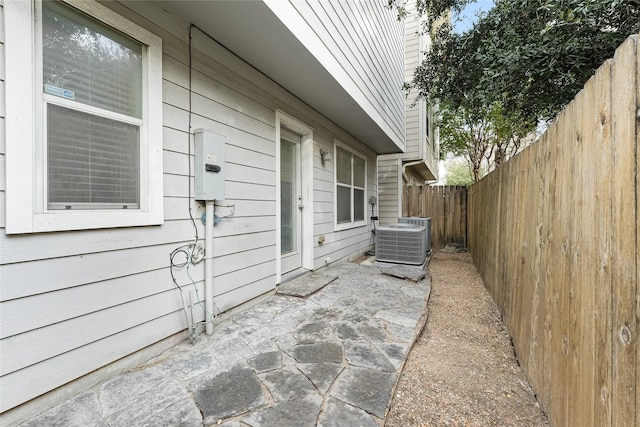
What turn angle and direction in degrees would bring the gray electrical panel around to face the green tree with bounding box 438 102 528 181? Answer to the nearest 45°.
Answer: approximately 90° to its left

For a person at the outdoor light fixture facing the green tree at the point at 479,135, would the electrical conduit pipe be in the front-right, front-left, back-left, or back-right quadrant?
back-right

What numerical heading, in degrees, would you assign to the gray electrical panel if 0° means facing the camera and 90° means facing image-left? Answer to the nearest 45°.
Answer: approximately 315°

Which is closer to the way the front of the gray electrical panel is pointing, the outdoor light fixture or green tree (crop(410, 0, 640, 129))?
the green tree

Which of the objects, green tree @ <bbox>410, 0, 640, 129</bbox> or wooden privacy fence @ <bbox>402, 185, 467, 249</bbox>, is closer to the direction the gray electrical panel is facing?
the green tree

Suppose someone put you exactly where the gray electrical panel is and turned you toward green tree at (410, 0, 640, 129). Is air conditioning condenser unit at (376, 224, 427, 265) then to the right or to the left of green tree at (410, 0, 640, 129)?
left

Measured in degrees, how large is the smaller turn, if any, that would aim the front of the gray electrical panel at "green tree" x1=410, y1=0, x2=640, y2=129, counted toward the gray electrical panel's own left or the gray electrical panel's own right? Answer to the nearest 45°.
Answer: approximately 45° to the gray electrical panel's own left

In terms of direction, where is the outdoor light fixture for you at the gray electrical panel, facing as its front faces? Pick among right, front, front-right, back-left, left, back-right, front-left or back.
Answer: left

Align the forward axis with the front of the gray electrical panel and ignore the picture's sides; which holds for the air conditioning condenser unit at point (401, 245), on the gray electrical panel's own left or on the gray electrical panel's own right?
on the gray electrical panel's own left
